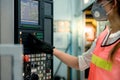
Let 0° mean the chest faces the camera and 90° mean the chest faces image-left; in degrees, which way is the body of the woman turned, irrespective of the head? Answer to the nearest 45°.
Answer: approximately 45°
